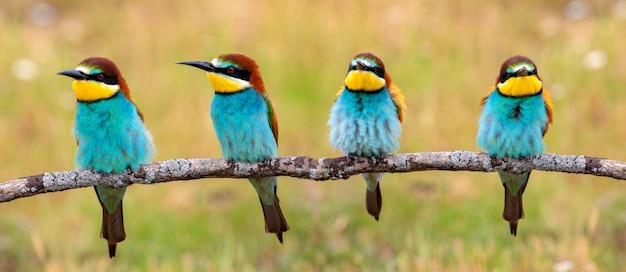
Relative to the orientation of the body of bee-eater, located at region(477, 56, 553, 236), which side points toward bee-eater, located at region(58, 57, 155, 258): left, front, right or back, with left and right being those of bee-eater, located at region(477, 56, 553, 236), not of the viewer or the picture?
right

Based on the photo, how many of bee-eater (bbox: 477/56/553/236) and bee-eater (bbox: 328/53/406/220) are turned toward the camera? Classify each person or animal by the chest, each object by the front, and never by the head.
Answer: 2

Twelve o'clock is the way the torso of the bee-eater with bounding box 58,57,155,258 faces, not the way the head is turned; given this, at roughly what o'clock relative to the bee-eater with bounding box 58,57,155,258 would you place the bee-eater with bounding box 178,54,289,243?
the bee-eater with bounding box 178,54,289,243 is roughly at 8 o'clock from the bee-eater with bounding box 58,57,155,258.

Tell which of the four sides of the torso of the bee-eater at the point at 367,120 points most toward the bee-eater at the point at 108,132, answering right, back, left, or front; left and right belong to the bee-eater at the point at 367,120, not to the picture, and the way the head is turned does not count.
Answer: right

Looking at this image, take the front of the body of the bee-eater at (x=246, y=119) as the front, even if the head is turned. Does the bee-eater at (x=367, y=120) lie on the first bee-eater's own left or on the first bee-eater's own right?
on the first bee-eater's own left

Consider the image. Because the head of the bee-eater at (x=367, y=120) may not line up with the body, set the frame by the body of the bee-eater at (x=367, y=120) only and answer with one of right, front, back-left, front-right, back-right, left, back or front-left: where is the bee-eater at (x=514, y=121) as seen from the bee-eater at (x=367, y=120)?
left

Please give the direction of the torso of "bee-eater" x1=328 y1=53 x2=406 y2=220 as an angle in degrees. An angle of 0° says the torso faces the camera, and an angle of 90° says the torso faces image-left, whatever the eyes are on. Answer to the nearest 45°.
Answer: approximately 0°

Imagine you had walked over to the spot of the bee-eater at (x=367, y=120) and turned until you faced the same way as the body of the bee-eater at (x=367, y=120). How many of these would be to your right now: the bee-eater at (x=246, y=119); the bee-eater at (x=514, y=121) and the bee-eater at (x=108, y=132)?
2

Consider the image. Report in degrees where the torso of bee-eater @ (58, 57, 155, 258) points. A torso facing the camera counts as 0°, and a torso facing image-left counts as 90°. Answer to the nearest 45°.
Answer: approximately 45°

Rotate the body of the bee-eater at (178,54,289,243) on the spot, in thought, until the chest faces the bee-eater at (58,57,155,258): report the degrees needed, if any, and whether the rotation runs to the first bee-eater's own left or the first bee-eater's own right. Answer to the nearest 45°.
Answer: approximately 45° to the first bee-eater's own right

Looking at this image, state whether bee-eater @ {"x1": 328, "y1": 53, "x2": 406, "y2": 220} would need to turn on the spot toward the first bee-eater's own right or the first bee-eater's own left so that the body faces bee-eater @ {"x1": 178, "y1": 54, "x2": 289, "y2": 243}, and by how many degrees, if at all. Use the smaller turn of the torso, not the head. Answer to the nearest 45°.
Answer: approximately 90° to the first bee-eater's own right
